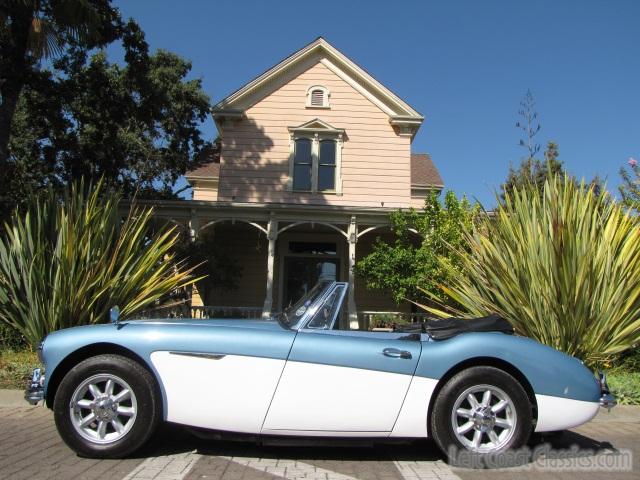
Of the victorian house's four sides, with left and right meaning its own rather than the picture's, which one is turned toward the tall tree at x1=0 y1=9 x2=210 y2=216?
right

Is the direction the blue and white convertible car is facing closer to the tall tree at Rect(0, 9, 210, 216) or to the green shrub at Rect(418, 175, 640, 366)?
the tall tree

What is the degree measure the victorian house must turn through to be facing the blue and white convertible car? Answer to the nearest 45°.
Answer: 0° — it already faces it

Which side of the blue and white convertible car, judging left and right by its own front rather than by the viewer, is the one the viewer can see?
left

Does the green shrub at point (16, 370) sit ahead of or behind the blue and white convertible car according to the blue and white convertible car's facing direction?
ahead

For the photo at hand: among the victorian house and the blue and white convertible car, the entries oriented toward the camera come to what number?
1

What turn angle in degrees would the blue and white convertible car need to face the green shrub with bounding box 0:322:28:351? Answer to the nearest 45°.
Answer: approximately 45° to its right

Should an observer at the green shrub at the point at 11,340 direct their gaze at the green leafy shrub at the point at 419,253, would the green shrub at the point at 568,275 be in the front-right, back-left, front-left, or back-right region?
front-right

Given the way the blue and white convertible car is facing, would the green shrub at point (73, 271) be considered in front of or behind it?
in front

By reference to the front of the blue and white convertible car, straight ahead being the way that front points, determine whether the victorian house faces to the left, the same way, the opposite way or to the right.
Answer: to the left

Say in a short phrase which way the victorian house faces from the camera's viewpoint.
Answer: facing the viewer
